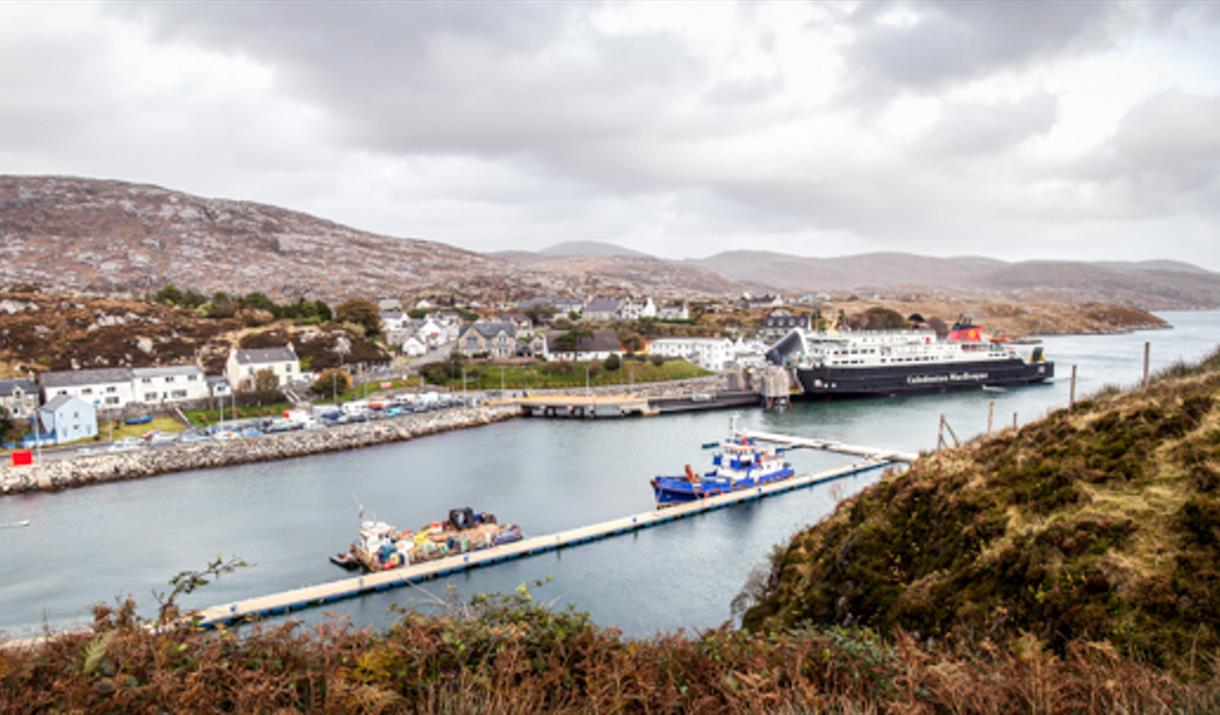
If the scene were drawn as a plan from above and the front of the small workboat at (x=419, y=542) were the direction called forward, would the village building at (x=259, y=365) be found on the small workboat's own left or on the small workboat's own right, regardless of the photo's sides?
on the small workboat's own right

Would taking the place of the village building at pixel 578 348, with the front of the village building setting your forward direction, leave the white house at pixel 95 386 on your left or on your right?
on your right

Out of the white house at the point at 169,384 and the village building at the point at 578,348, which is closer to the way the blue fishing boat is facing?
the white house

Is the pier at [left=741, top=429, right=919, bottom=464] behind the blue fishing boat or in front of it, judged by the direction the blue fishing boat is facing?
behind

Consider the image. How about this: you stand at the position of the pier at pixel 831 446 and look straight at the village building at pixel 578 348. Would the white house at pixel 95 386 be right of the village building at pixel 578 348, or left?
left

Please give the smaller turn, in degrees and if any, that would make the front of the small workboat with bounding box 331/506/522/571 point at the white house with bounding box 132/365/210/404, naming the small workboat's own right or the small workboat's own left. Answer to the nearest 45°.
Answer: approximately 90° to the small workboat's own right

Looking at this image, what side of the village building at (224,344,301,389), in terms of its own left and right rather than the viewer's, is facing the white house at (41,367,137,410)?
right

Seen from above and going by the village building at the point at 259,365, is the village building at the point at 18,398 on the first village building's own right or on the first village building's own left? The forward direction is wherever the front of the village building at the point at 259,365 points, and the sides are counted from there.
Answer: on the first village building's own right

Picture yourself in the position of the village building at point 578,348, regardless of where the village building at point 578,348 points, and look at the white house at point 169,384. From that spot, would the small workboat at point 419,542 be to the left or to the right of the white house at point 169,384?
left

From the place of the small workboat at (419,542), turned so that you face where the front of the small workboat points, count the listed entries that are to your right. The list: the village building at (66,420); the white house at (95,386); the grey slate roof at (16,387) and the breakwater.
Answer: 4

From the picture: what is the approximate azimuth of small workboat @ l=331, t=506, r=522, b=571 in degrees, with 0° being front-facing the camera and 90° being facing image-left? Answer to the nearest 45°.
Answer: approximately 45°

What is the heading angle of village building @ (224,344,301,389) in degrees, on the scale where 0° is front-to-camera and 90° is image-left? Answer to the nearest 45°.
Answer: approximately 315°

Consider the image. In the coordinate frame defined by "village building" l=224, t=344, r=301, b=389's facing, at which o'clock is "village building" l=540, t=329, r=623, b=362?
"village building" l=540, t=329, r=623, b=362 is roughly at 10 o'clock from "village building" l=224, t=344, r=301, b=389.
